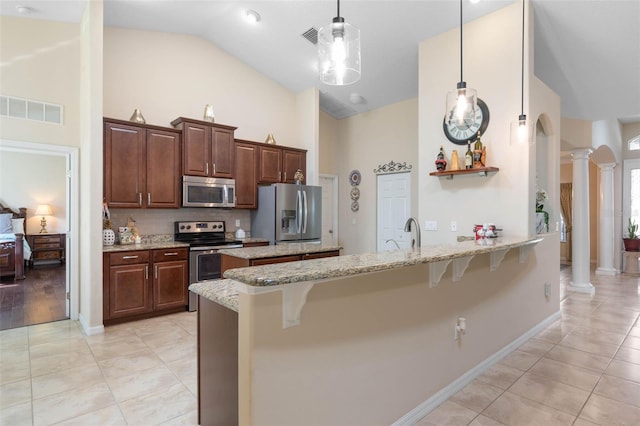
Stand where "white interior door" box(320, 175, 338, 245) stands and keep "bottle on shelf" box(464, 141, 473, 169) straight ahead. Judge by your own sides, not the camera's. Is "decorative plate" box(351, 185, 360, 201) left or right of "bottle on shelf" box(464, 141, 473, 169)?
left

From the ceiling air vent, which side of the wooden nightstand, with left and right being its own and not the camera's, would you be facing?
front

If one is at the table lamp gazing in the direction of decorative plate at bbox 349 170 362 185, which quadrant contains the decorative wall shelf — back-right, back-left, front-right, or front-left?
front-right

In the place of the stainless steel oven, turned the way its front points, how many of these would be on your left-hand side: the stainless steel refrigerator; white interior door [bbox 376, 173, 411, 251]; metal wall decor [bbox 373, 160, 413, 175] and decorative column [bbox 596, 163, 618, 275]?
4

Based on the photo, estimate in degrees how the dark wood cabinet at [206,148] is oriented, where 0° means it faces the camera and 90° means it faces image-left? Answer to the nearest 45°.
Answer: approximately 315°

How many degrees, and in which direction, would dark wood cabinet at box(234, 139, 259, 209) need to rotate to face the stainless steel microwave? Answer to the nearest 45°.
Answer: approximately 90° to its right

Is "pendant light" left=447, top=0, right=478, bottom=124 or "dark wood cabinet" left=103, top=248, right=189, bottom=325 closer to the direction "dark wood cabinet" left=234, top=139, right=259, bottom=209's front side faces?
the pendant light

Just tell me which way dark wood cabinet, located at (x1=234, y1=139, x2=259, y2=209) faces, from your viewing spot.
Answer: facing the viewer and to the right of the viewer

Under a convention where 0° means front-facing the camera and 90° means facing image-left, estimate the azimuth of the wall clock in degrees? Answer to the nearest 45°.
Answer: approximately 45°

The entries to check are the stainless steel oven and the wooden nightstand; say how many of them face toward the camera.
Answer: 2

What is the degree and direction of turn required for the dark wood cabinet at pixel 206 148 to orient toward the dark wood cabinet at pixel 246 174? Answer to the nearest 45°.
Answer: approximately 90° to its left

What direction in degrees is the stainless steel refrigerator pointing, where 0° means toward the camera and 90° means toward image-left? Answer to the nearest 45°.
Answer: approximately 315°

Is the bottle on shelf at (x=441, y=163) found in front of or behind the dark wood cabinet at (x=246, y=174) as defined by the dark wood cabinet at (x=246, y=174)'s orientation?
in front

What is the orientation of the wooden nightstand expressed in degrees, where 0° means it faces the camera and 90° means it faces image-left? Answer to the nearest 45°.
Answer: approximately 0°

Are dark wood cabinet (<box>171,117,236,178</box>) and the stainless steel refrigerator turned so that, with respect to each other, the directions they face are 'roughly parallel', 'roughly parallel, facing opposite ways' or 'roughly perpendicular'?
roughly parallel

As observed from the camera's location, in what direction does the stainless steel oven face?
facing the viewer

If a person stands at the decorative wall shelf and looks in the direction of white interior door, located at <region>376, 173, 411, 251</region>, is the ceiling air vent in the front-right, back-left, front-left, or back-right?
front-left

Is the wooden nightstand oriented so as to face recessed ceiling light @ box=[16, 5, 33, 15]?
yes

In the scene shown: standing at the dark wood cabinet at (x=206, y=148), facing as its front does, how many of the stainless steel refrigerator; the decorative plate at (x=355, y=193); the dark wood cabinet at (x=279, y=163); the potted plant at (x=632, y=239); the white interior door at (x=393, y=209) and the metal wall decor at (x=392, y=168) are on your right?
0

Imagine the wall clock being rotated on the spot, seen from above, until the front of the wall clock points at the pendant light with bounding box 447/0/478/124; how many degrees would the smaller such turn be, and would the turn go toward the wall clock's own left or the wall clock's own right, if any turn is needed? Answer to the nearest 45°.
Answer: approximately 45° to the wall clock's own left

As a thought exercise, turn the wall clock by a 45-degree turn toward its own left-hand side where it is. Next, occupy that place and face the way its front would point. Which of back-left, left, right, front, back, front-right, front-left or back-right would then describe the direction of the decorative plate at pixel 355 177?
back-right
